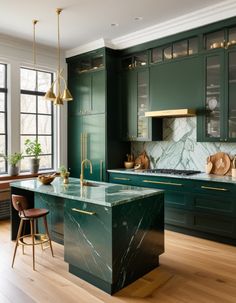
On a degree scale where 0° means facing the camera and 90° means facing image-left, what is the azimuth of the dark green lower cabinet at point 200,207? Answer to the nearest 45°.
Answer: approximately 45°

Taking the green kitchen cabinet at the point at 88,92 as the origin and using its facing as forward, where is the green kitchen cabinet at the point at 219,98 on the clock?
the green kitchen cabinet at the point at 219,98 is roughly at 9 o'clock from the green kitchen cabinet at the point at 88,92.

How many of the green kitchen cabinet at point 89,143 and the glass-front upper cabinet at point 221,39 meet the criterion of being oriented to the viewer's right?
0

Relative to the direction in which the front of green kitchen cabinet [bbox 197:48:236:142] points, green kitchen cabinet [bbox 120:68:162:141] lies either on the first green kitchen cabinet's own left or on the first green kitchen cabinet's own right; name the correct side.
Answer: on the first green kitchen cabinet's own right

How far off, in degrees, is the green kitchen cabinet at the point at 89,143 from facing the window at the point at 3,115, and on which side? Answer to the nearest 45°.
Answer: approximately 45° to its right

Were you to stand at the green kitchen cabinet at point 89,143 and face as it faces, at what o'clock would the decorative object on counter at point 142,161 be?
The decorative object on counter is roughly at 8 o'clock from the green kitchen cabinet.

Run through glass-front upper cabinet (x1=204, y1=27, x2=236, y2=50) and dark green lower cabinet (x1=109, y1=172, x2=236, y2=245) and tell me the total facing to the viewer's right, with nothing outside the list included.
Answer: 0

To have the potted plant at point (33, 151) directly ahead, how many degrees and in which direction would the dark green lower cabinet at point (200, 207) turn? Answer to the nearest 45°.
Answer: approximately 45° to its right

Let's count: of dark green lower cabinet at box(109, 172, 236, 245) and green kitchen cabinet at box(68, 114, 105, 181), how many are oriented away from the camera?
0

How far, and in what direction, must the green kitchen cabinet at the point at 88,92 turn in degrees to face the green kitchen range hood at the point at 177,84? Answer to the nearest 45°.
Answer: approximately 90° to its left

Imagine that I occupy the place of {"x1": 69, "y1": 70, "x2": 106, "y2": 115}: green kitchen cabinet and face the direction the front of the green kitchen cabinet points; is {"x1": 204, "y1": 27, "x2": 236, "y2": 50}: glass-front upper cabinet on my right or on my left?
on my left

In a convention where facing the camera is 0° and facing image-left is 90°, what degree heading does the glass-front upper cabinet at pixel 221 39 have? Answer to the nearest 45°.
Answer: approximately 45°

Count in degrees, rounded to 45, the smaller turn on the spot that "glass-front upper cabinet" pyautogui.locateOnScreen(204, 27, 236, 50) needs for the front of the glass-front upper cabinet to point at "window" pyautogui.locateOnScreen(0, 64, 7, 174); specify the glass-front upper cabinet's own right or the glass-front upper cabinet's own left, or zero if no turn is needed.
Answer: approximately 45° to the glass-front upper cabinet's own right
